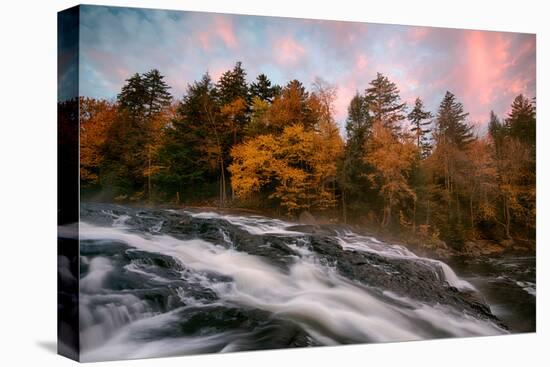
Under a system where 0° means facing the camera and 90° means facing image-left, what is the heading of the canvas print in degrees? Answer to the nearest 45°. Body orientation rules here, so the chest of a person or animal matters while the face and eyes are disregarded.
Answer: approximately 315°
